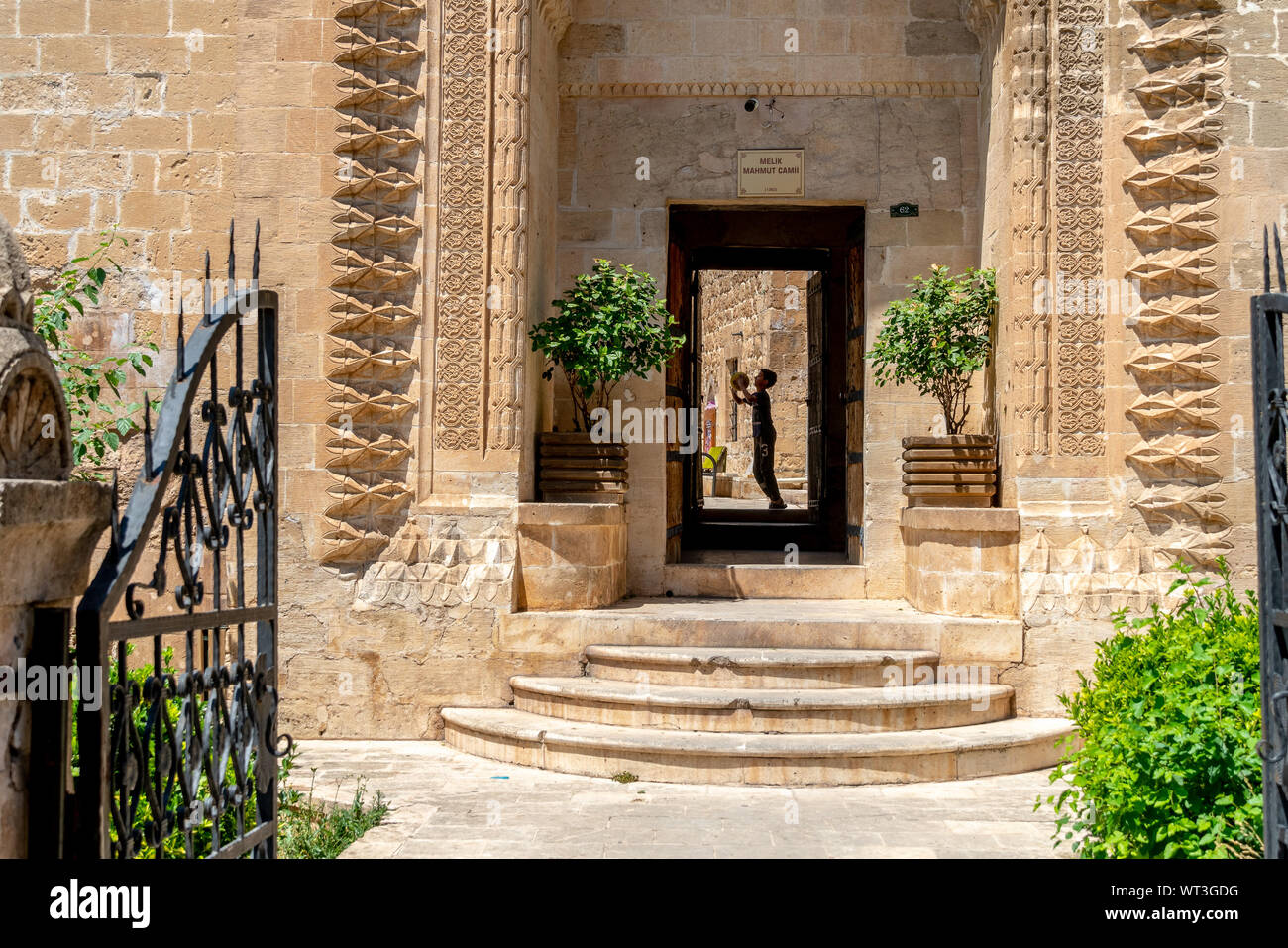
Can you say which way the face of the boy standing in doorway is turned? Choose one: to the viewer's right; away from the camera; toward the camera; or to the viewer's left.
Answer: to the viewer's left

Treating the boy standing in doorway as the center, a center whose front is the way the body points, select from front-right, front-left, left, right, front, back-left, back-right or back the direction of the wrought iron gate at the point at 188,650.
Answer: left

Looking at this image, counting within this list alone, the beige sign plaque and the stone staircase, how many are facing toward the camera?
2

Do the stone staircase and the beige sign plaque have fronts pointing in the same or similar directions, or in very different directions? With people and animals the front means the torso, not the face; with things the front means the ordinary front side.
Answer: same or similar directions

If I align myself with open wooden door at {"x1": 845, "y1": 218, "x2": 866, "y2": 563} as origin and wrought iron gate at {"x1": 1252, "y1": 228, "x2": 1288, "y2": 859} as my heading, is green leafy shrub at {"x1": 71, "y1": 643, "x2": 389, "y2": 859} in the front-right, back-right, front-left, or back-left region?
front-right

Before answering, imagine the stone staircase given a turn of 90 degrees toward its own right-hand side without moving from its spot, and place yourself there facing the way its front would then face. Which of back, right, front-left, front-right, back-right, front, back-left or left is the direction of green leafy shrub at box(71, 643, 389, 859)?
front-left

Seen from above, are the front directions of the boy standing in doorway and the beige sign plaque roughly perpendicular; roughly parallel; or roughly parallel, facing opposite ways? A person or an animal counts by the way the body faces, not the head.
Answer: roughly perpendicular

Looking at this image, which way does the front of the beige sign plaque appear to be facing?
toward the camera

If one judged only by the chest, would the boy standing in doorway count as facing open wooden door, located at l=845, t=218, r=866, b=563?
no

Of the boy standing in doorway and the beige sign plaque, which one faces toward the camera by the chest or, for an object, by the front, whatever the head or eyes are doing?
the beige sign plaque

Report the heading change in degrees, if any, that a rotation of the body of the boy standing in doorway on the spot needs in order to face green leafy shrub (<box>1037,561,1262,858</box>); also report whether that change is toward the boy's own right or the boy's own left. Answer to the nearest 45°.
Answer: approximately 90° to the boy's own left

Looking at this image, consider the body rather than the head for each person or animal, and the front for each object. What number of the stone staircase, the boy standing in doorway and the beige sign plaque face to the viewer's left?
1

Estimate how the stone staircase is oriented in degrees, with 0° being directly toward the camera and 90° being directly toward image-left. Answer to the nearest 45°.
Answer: approximately 0°

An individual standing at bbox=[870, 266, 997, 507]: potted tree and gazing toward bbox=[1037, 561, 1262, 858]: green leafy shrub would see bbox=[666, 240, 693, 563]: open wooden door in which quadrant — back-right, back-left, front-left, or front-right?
back-right

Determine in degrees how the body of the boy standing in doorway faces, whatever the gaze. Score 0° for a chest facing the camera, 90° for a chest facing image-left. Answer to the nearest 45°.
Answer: approximately 90°

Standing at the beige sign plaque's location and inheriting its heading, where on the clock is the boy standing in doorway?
The boy standing in doorway is roughly at 6 o'clock from the beige sign plaque.
